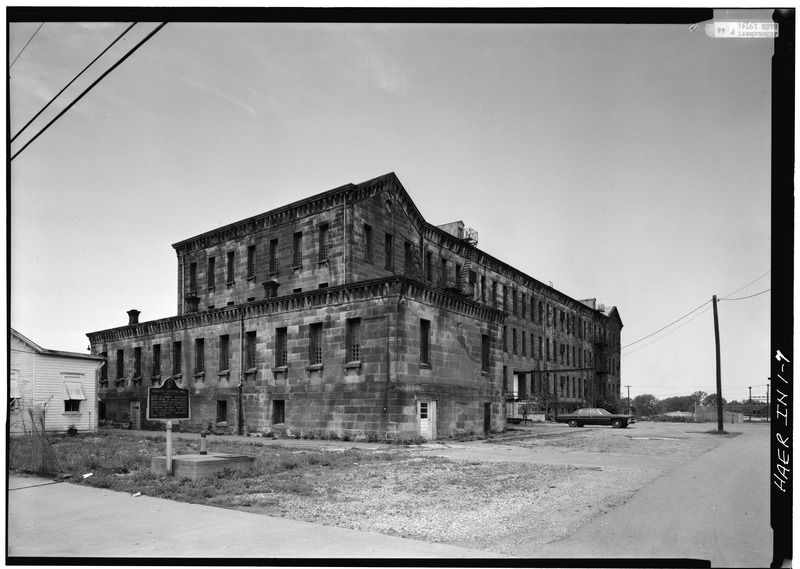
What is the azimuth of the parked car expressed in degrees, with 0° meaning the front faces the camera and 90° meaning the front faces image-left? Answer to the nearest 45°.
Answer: approximately 270°

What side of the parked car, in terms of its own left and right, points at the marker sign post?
right
